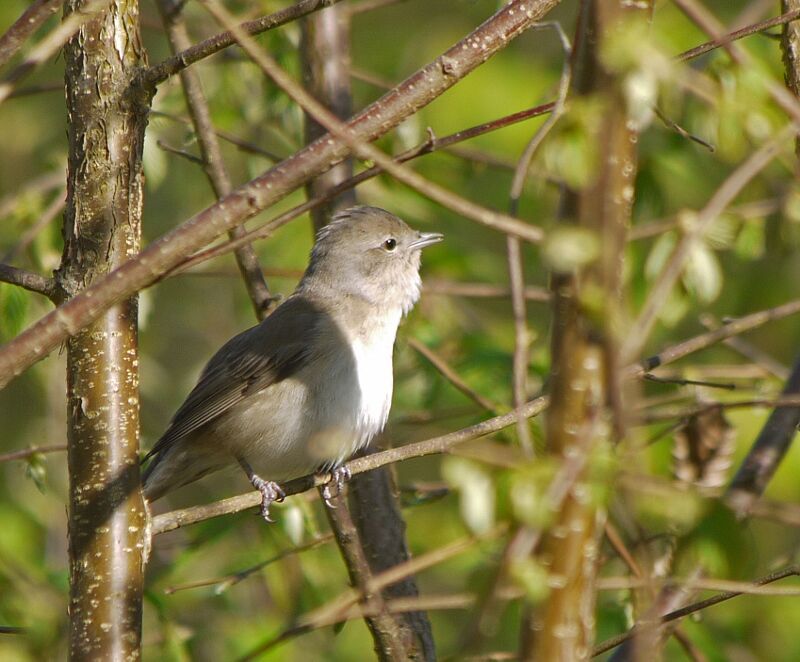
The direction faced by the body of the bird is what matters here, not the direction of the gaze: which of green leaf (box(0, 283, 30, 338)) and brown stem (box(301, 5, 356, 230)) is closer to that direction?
the brown stem

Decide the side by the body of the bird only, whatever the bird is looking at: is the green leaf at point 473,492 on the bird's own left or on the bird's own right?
on the bird's own right

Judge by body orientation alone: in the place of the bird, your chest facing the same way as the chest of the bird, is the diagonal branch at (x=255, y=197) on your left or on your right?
on your right

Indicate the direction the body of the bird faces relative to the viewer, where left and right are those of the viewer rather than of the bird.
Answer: facing to the right of the viewer
